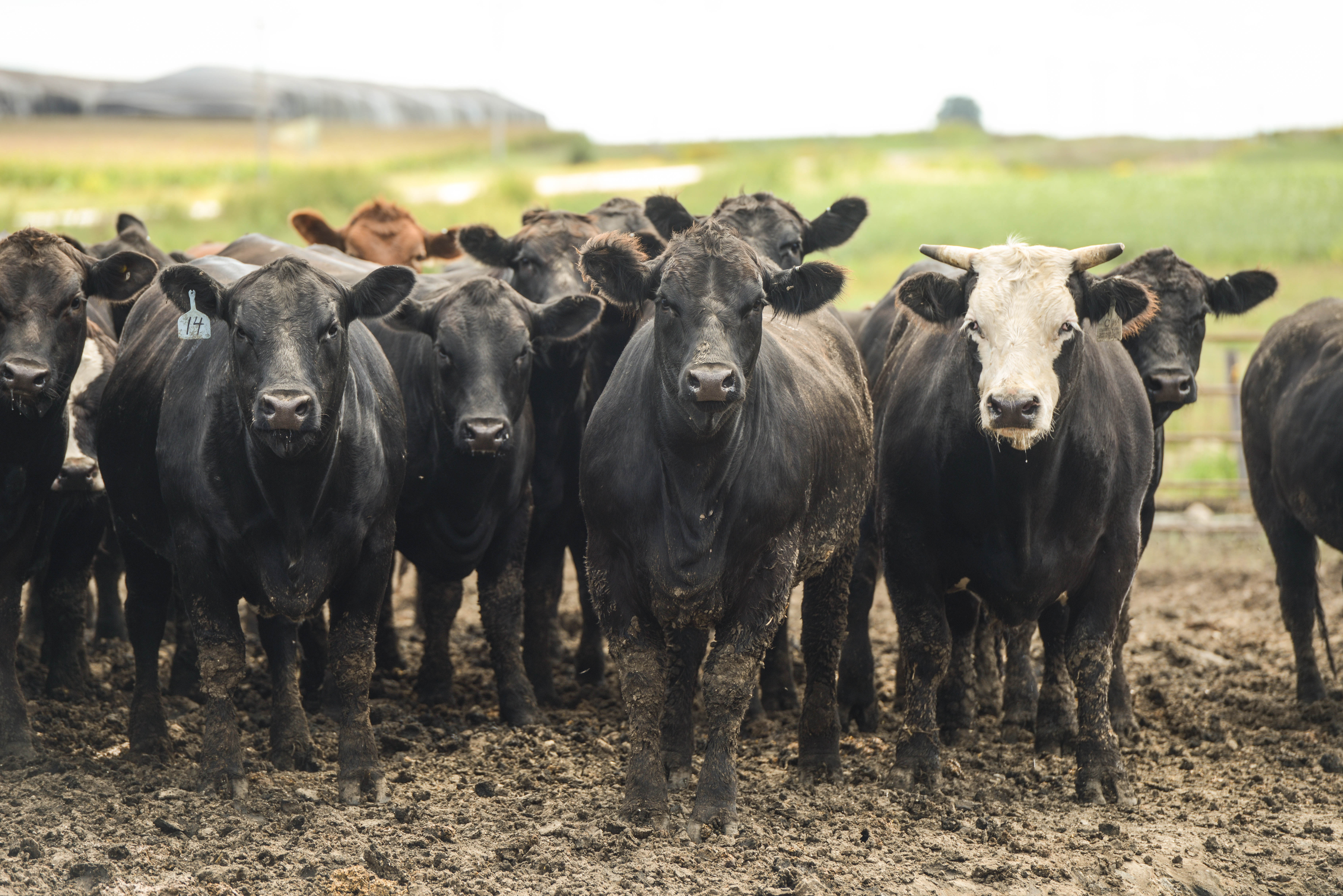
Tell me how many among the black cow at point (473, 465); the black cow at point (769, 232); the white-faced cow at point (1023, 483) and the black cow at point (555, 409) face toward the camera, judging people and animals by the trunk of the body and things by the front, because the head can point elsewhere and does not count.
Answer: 4

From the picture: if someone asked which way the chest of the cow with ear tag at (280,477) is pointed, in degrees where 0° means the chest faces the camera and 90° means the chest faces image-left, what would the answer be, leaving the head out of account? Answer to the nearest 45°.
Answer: approximately 0°

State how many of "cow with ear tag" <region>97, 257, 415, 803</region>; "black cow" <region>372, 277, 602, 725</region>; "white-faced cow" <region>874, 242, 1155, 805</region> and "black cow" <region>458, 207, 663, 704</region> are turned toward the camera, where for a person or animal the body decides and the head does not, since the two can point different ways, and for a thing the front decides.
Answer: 4

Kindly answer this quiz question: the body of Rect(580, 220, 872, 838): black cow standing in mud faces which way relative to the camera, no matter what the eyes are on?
toward the camera

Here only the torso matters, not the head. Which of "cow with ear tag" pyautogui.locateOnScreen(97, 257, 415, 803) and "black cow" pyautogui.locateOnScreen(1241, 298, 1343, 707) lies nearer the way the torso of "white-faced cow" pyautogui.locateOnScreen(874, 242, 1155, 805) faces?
the cow with ear tag

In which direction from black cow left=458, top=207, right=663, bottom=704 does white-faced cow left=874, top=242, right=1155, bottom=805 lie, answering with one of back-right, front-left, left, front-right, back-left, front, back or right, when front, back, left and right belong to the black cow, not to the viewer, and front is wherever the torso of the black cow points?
front-left

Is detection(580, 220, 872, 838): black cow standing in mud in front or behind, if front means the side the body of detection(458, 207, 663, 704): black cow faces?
in front

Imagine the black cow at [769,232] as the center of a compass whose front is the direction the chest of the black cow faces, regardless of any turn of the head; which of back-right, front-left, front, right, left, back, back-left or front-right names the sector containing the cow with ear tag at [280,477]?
front-right

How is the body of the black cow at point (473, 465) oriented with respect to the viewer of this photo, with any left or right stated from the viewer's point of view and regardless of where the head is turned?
facing the viewer
